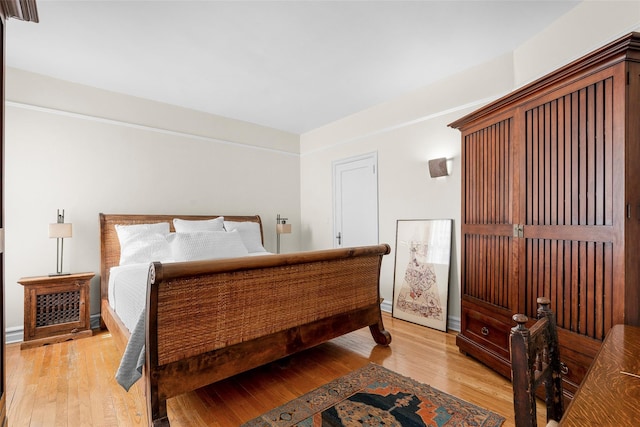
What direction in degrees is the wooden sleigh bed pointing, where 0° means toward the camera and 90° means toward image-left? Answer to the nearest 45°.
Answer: approximately 315°

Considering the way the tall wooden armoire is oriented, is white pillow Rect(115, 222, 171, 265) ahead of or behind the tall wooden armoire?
ahead

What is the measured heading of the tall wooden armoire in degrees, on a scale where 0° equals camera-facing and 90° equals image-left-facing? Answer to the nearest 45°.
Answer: approximately 45°

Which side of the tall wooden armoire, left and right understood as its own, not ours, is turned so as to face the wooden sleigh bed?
front

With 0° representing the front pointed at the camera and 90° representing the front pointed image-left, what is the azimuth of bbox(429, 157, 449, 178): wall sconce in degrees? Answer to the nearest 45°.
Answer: approximately 45°

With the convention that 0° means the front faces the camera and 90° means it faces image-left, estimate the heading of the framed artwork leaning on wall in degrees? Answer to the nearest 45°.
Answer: approximately 45°
